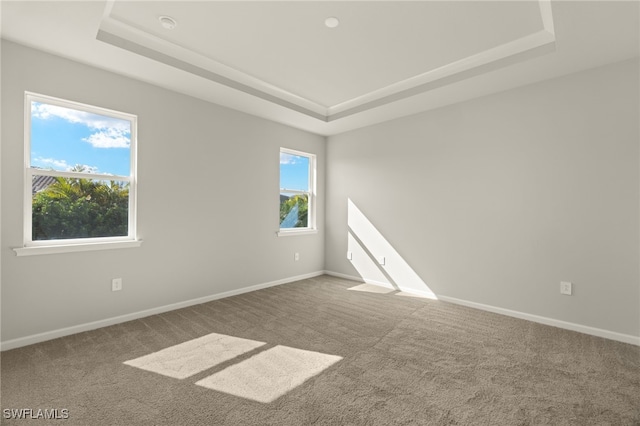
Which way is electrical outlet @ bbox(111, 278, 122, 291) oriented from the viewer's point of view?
toward the camera

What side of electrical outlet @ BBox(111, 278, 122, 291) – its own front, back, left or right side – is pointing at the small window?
left
